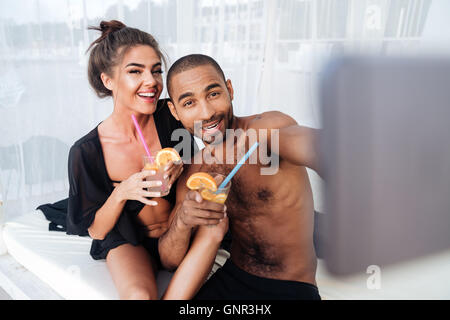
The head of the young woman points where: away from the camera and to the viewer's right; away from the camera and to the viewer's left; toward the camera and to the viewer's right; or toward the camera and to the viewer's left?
toward the camera and to the viewer's right

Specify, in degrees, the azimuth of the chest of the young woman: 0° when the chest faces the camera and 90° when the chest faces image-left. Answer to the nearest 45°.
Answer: approximately 315°
